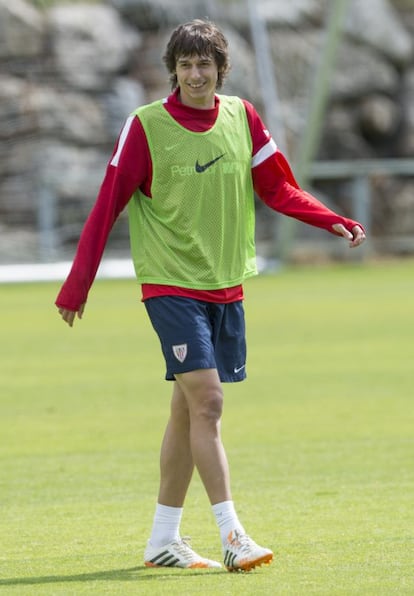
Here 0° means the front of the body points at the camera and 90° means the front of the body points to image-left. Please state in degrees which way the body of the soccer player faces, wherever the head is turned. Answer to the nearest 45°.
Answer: approximately 315°

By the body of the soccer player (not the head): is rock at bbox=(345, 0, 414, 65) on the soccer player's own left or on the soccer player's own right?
on the soccer player's own left

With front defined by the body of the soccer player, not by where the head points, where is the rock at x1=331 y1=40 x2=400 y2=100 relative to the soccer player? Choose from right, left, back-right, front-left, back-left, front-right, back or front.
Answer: back-left

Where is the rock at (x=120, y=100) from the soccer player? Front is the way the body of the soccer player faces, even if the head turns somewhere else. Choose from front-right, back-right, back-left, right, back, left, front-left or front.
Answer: back-left

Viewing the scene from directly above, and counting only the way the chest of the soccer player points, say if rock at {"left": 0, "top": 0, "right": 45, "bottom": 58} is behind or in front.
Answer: behind

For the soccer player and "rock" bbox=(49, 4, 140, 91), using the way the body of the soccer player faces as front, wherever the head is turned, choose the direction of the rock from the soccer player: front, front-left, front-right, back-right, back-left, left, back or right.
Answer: back-left

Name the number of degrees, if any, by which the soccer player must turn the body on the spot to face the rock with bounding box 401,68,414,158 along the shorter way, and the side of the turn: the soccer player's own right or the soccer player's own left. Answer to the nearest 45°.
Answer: approximately 135° to the soccer player's own left
